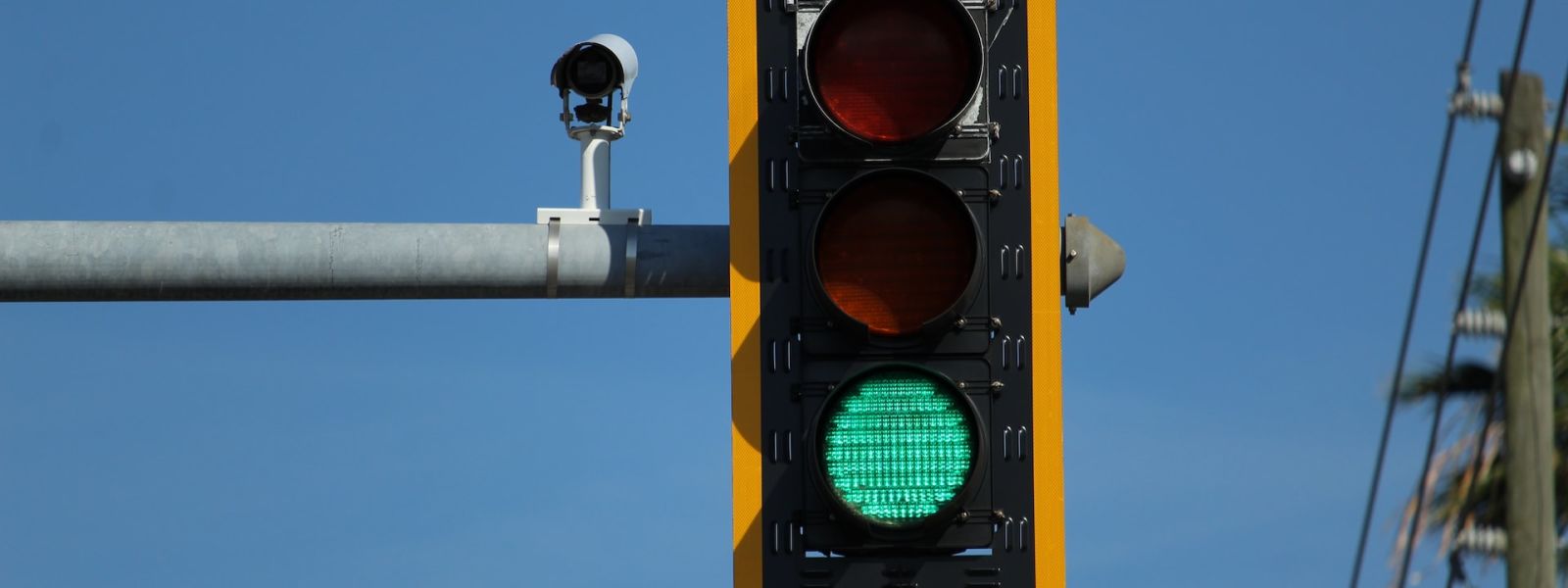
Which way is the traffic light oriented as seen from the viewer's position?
toward the camera

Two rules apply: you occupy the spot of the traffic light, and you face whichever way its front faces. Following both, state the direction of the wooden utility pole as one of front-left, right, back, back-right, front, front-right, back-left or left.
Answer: back-left
